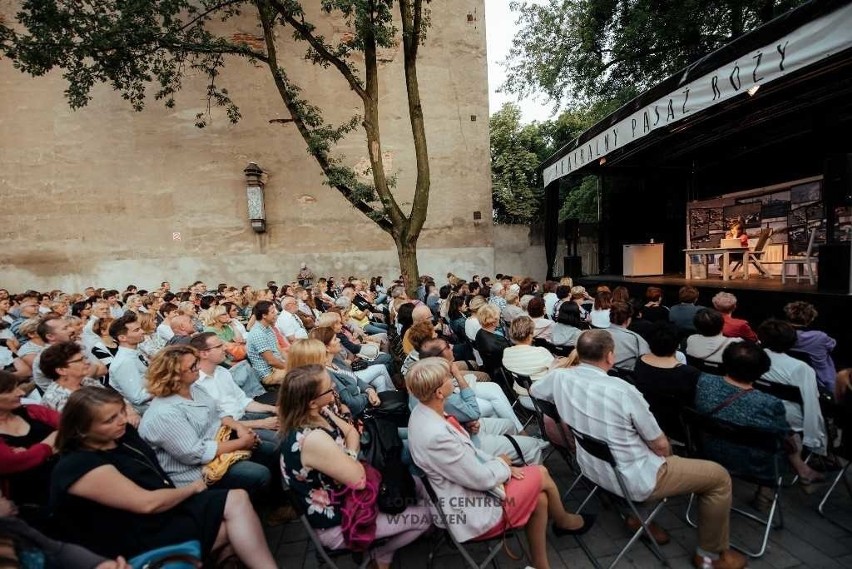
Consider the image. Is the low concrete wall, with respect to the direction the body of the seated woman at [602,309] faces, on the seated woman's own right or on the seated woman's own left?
on the seated woman's own left

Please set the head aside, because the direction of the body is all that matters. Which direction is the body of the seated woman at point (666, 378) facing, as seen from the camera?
away from the camera

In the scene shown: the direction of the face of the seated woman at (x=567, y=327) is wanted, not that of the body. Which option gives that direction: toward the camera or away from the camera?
away from the camera

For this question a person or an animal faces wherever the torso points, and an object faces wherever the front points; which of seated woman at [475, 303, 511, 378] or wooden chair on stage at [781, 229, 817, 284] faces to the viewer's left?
the wooden chair on stage

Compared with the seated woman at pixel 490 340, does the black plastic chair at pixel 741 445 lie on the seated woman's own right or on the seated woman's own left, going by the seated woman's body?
on the seated woman's own right

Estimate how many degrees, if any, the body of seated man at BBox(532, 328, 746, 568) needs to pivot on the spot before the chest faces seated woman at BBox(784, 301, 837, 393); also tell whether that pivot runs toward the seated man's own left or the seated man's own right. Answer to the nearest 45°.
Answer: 0° — they already face them

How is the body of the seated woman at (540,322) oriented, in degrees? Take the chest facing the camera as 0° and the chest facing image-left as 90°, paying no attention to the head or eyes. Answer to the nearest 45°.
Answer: approximately 225°

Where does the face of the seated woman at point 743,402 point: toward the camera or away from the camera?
away from the camera

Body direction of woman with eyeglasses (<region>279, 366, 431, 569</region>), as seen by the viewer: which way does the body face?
to the viewer's right

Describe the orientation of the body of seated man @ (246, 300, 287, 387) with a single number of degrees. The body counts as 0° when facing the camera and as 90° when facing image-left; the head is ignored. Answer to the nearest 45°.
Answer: approximately 270°

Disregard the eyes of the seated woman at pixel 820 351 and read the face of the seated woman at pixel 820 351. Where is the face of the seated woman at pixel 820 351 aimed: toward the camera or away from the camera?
away from the camera

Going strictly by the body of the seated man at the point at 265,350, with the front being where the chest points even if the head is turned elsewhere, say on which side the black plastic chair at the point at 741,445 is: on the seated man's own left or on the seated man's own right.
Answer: on the seated man's own right

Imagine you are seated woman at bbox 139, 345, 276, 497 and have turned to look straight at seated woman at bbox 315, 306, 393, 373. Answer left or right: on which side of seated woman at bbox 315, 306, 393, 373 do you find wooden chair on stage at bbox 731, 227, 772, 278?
right

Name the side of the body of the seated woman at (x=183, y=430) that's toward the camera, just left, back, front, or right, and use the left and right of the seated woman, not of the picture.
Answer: right

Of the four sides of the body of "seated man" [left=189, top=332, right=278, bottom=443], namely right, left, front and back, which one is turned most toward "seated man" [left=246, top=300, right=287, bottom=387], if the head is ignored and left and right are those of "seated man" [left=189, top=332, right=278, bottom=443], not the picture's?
left
